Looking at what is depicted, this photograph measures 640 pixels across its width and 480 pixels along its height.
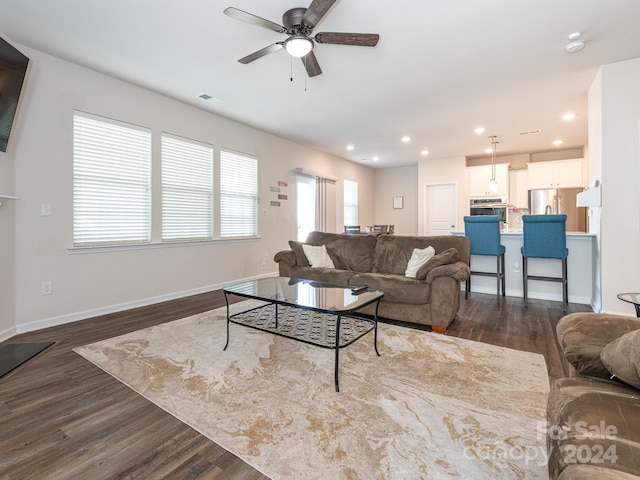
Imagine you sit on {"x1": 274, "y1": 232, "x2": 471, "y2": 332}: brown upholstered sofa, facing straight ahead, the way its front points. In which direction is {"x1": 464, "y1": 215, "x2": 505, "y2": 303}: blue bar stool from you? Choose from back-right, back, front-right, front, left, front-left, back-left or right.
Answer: back

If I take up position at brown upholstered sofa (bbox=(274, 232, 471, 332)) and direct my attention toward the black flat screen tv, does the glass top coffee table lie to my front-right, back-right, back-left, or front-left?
front-left

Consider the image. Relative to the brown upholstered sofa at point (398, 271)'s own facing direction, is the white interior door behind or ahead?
behind

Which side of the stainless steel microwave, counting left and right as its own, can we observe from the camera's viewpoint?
front

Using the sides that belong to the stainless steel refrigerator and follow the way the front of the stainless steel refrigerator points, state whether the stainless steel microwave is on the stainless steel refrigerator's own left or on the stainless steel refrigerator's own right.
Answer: on the stainless steel refrigerator's own right

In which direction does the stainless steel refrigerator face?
toward the camera

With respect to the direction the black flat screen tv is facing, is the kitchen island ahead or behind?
ahead

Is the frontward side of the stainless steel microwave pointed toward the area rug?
yes

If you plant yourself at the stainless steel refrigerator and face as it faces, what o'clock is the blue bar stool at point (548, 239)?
The blue bar stool is roughly at 12 o'clock from the stainless steel refrigerator.

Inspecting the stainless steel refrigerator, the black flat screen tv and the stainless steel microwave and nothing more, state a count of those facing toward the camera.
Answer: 2

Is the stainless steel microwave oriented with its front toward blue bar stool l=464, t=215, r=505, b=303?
yes

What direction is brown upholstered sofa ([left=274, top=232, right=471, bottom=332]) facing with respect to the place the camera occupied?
facing the viewer and to the left of the viewer

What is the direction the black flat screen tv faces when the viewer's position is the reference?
facing to the right of the viewer

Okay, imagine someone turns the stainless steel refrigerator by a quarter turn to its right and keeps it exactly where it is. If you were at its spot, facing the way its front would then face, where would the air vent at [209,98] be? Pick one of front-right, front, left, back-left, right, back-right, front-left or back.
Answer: front-left

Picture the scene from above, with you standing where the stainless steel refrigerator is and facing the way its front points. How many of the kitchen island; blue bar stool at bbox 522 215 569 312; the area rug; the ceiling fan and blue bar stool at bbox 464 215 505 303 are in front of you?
5
